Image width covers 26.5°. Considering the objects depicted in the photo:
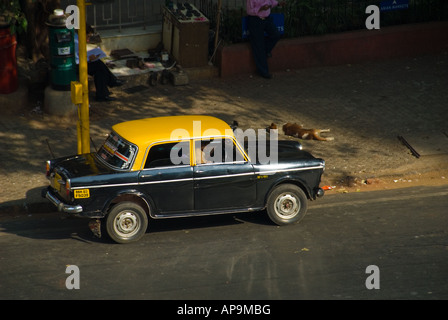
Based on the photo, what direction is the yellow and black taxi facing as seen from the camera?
to the viewer's right

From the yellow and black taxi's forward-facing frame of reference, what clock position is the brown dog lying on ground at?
The brown dog lying on ground is roughly at 10 o'clock from the yellow and black taxi.

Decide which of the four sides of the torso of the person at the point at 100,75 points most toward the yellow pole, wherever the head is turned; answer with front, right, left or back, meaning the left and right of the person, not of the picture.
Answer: right

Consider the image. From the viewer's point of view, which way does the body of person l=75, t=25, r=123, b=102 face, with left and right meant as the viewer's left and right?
facing to the right of the viewer

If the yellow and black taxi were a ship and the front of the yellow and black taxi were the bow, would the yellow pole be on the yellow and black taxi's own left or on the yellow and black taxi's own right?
on the yellow and black taxi's own left

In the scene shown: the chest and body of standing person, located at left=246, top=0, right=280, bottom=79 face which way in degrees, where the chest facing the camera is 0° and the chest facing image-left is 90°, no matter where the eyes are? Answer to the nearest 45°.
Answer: approximately 315°

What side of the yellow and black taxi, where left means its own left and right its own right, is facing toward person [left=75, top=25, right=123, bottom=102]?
left

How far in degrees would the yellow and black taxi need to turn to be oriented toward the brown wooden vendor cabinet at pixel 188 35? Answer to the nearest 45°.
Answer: approximately 90° to its left

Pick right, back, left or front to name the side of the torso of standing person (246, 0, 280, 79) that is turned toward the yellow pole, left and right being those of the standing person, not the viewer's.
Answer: right

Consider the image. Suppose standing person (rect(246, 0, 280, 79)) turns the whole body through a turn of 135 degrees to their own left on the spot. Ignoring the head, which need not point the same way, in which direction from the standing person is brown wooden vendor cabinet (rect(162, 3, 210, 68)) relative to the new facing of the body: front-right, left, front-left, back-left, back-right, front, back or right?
left

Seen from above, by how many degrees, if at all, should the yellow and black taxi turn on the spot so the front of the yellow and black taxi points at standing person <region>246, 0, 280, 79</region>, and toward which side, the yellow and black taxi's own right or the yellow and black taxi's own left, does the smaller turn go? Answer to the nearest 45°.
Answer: approximately 90° to the yellow and black taxi's own left
